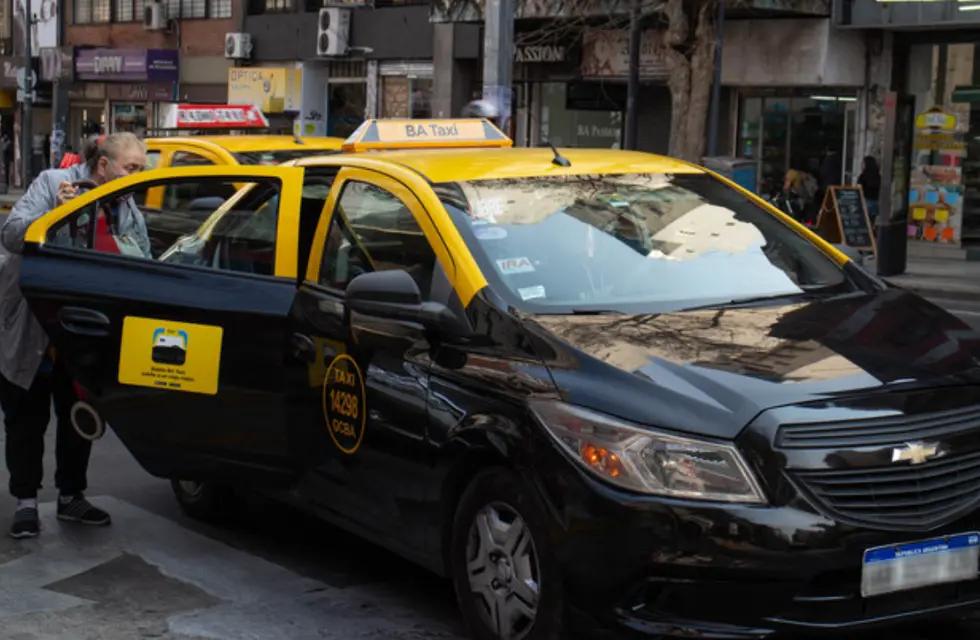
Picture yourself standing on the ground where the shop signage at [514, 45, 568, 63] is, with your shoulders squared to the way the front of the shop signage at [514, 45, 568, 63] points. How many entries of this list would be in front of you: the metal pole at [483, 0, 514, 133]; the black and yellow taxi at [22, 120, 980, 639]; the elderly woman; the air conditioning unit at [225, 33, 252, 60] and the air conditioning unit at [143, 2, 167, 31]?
3

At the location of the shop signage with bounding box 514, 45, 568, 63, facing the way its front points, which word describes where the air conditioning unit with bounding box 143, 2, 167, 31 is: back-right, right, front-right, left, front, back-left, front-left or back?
back-right

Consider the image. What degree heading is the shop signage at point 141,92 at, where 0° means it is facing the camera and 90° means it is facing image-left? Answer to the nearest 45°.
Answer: approximately 0°

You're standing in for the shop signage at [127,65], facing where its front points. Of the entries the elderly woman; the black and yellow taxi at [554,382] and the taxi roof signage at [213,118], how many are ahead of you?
3

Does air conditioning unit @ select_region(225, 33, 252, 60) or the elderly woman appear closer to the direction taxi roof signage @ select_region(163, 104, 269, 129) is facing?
the elderly woman

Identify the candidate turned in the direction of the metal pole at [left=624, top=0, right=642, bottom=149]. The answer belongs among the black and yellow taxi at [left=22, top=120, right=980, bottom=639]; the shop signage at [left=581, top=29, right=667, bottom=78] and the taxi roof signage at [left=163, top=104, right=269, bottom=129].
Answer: the shop signage at [left=581, top=29, right=667, bottom=78]

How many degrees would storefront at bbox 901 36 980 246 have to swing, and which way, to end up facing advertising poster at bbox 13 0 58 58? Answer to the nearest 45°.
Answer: approximately 135° to its right
